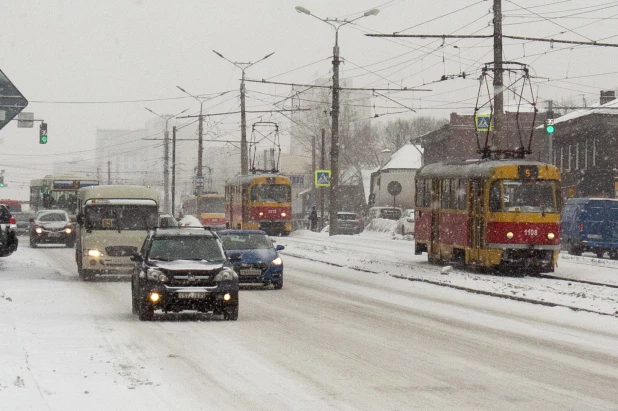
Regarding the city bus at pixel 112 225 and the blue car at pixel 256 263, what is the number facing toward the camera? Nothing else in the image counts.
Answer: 2

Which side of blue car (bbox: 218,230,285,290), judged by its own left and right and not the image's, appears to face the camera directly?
front

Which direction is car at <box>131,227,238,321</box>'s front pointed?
toward the camera

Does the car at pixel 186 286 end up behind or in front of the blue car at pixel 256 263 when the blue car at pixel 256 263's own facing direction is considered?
in front

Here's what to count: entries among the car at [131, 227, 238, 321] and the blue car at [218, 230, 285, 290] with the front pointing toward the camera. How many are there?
2

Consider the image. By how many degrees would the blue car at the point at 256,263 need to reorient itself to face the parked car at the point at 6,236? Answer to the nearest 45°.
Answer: approximately 135° to its right

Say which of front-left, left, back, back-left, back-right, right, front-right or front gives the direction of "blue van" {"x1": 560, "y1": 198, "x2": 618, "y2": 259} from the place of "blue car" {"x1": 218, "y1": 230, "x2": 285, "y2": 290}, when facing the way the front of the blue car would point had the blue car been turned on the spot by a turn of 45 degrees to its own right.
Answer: back

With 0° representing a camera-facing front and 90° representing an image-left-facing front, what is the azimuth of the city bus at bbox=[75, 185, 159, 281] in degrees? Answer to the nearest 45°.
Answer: approximately 0°

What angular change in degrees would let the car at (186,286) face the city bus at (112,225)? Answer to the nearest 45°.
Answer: approximately 180°
